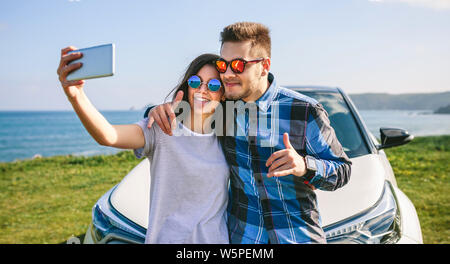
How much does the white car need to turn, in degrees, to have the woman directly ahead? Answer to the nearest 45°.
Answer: approximately 45° to its right
